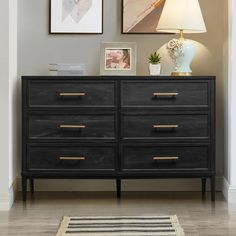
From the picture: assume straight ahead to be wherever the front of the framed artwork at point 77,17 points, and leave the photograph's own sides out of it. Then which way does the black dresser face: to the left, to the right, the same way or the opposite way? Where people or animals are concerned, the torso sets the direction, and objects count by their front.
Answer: the same way

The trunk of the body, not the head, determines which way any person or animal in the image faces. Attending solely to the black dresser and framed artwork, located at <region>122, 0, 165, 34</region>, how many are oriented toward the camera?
2

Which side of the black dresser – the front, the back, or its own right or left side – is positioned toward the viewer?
front

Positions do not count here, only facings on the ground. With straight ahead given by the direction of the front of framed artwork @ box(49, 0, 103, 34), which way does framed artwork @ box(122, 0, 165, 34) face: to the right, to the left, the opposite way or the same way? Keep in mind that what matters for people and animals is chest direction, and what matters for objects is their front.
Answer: the same way

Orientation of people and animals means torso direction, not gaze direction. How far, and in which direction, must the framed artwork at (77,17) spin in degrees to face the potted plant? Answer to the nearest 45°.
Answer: approximately 90° to its left

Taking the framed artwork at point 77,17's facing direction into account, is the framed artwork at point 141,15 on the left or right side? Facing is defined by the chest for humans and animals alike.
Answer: on its left

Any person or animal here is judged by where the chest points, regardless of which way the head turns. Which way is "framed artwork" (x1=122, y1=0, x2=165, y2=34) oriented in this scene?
toward the camera

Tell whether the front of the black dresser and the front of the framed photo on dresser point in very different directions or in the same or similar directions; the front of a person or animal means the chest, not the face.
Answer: same or similar directions
